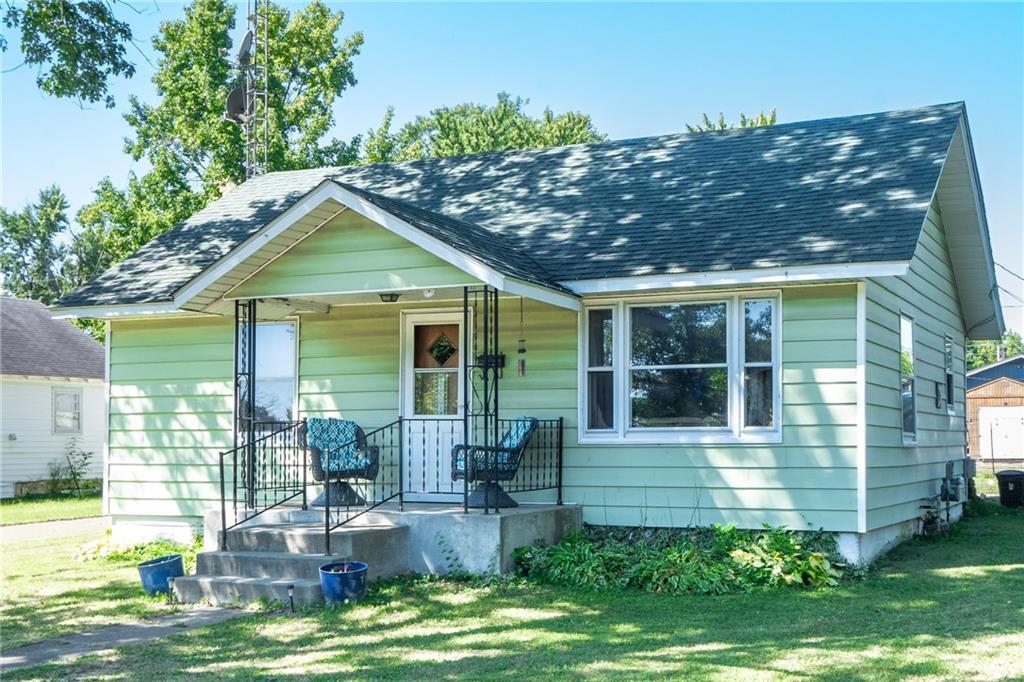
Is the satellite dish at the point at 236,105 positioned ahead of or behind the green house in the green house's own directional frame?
behind

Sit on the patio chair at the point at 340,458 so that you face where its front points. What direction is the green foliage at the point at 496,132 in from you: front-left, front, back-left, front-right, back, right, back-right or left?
back-left

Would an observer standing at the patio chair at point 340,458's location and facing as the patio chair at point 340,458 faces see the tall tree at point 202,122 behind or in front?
behind

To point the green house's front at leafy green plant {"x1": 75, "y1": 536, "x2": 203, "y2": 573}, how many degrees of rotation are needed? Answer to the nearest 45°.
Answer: approximately 90° to its right

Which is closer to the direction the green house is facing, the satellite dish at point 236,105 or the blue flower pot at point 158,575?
the blue flower pot
